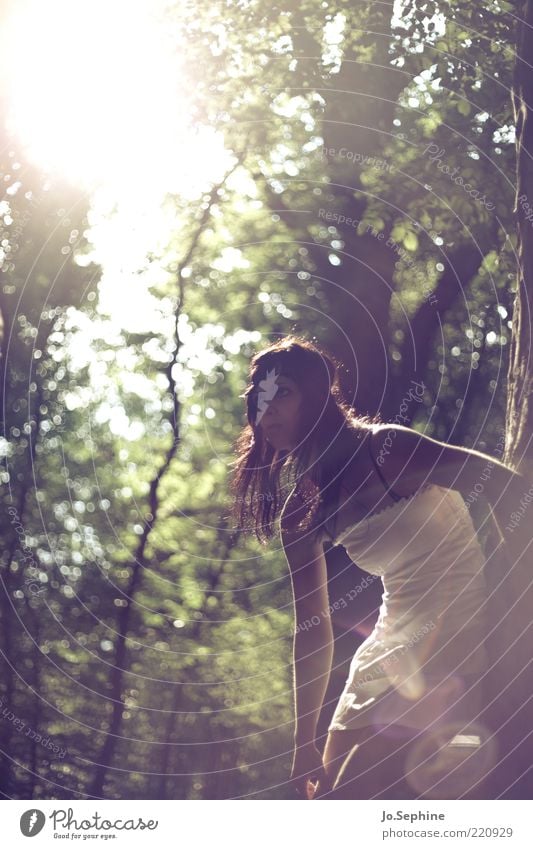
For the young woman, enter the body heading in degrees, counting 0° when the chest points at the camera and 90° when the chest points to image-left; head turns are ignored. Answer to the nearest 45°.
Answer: approximately 45°
